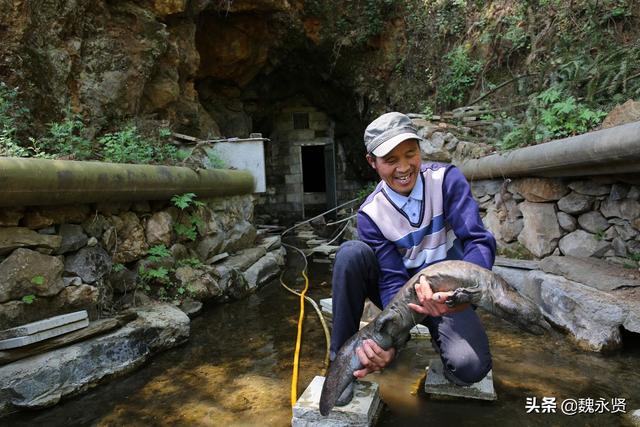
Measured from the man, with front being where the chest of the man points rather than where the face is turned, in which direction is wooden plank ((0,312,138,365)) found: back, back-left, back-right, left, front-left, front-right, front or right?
right

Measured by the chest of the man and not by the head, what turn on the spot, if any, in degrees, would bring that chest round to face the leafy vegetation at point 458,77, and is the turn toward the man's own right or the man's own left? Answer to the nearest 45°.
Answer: approximately 180°

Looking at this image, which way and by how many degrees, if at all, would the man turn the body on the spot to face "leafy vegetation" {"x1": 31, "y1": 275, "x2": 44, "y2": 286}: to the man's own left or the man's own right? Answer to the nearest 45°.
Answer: approximately 90° to the man's own right

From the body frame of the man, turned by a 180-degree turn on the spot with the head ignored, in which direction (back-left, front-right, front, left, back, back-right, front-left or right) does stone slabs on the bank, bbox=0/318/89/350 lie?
left

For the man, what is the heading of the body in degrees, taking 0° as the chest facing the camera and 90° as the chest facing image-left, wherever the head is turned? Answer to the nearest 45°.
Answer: approximately 0°

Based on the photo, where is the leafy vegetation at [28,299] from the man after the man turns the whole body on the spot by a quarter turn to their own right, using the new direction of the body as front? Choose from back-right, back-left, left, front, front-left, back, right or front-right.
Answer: front

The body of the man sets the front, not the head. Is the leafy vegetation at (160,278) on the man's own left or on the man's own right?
on the man's own right

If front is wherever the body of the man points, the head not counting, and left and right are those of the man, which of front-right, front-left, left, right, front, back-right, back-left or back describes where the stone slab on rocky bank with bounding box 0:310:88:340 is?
right

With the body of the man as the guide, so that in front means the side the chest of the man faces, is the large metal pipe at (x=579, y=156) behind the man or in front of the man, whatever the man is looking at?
behind

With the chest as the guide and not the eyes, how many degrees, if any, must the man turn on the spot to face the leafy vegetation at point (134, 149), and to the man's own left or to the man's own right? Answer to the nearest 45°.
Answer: approximately 135° to the man's own right
